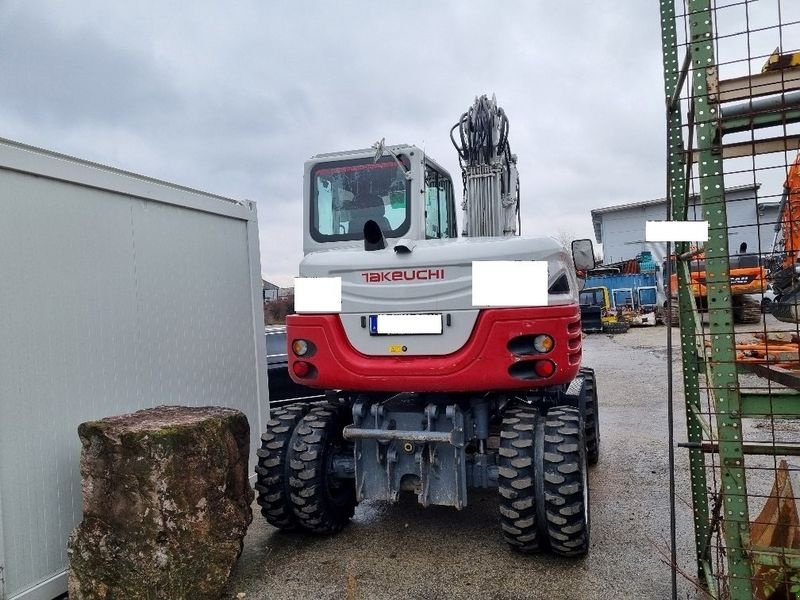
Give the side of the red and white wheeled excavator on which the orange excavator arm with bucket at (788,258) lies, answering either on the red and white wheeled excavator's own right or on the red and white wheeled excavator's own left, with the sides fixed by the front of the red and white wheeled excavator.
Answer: on the red and white wheeled excavator's own right

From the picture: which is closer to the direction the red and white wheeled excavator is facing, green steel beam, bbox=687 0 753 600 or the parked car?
the parked car

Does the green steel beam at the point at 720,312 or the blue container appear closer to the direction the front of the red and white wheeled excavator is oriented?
the blue container

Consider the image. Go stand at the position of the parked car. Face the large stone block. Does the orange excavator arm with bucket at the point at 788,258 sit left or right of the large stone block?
left

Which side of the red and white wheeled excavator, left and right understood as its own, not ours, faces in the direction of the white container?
left

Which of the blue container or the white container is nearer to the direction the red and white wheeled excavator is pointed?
the blue container

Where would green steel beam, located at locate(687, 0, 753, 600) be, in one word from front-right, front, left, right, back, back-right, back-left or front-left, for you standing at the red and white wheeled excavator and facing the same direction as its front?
back-right

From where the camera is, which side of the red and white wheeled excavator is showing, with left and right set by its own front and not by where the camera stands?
back

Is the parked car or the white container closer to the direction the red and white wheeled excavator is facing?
the parked car
